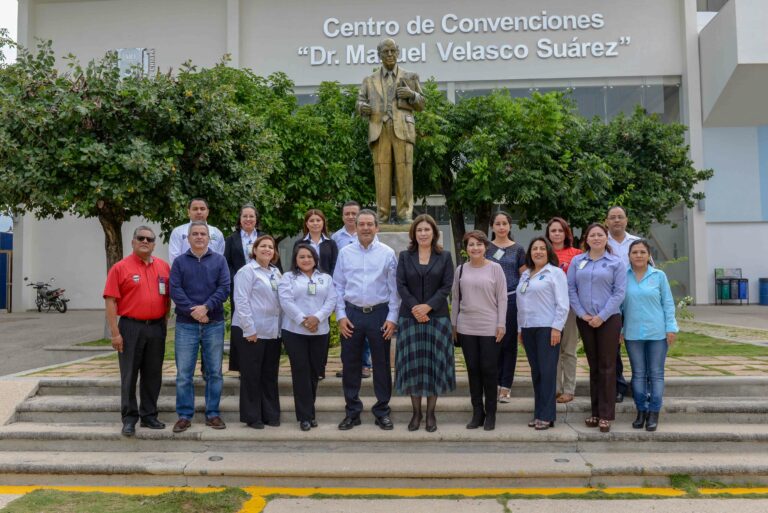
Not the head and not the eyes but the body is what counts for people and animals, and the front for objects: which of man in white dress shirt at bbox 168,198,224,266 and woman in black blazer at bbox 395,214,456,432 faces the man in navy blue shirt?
the man in white dress shirt

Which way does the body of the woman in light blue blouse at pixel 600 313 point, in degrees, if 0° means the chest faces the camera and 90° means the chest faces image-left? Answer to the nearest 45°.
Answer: approximately 0°

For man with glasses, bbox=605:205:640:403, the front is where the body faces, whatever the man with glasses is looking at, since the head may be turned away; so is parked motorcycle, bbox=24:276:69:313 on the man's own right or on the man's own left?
on the man's own right

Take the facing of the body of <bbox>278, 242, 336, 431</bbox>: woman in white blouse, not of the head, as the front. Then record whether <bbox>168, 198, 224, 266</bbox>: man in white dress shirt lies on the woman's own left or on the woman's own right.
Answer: on the woman's own right

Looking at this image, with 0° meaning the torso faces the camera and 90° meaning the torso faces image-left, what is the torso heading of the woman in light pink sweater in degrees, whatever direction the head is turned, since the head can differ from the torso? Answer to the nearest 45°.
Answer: approximately 0°

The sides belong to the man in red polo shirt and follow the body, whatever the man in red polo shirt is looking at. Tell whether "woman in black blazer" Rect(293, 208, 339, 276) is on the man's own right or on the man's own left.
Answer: on the man's own left

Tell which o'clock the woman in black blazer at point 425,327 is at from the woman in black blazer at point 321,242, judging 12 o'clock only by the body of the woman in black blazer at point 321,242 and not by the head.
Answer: the woman in black blazer at point 425,327 is roughly at 11 o'clock from the woman in black blazer at point 321,242.

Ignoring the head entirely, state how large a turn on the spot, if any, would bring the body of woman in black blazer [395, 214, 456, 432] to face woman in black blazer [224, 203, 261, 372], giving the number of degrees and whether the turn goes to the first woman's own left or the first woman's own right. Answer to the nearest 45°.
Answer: approximately 135° to the first woman's own right

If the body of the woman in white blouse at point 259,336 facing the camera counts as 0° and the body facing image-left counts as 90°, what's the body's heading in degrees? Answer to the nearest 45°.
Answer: approximately 315°
